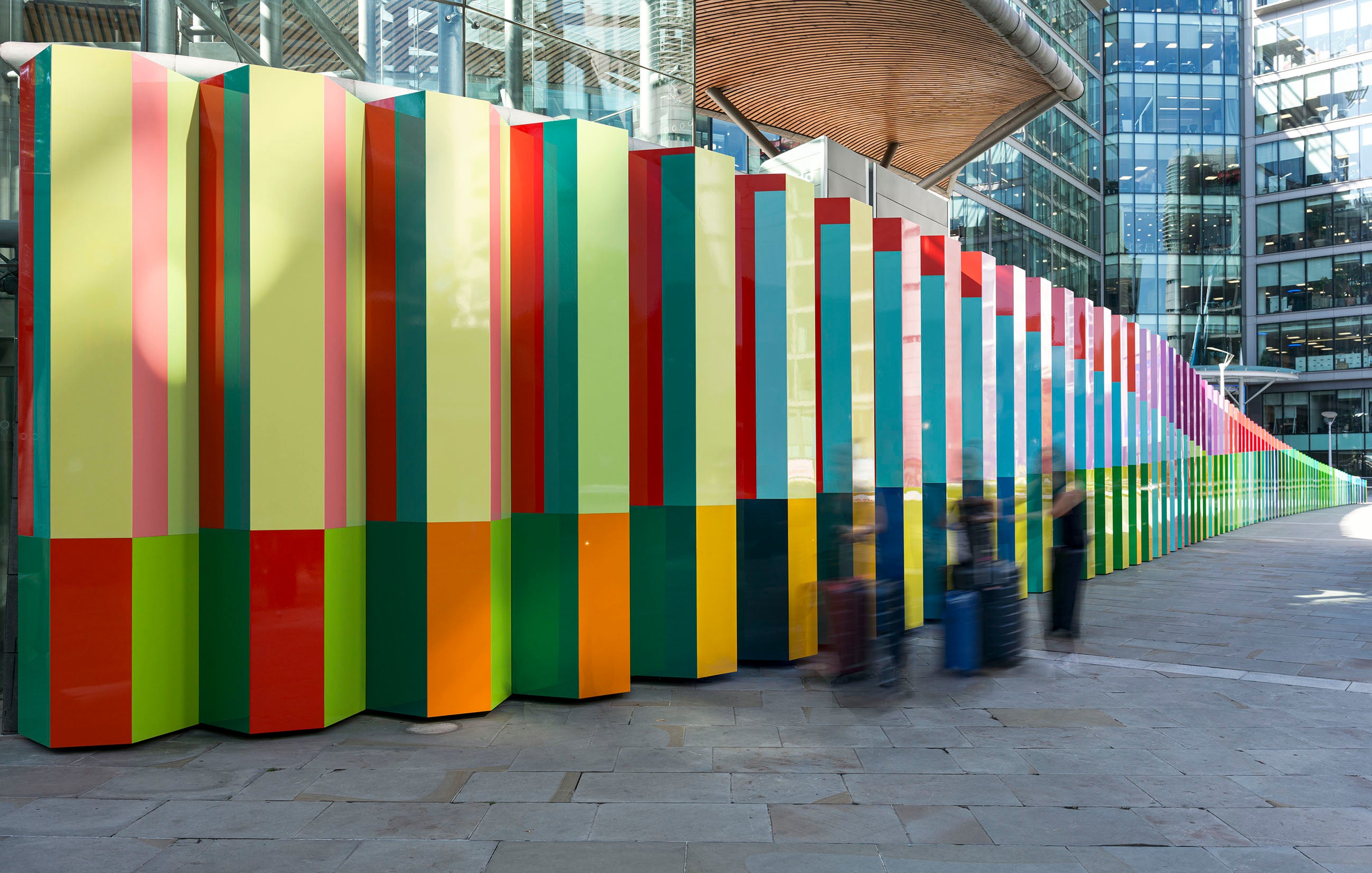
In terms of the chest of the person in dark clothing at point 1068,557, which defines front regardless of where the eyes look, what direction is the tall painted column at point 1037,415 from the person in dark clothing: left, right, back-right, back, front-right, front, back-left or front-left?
right

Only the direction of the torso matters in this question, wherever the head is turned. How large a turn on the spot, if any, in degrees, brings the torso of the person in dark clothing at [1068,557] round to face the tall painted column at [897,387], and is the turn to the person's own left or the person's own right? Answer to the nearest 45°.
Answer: approximately 45° to the person's own right

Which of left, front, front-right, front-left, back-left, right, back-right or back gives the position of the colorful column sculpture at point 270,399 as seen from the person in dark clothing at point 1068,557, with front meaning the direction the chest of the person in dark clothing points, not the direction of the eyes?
front-left

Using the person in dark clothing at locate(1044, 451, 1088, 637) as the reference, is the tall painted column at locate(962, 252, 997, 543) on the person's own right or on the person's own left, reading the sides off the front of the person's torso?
on the person's own right

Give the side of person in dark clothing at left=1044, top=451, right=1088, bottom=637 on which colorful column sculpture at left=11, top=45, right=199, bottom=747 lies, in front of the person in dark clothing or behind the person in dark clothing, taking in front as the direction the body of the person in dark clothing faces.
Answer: in front

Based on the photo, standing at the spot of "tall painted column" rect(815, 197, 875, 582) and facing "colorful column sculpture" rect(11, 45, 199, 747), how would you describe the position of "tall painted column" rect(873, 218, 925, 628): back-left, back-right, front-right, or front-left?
back-right

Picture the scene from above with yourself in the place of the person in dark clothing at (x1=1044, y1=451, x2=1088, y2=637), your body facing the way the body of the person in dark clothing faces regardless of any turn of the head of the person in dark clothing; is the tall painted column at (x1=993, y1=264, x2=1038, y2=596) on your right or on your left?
on your right

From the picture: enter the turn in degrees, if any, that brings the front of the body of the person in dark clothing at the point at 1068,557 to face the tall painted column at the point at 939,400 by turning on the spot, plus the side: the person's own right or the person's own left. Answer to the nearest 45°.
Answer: approximately 45° to the person's own right

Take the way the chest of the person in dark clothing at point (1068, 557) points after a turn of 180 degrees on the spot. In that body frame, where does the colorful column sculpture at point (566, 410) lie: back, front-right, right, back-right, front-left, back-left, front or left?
back-right
